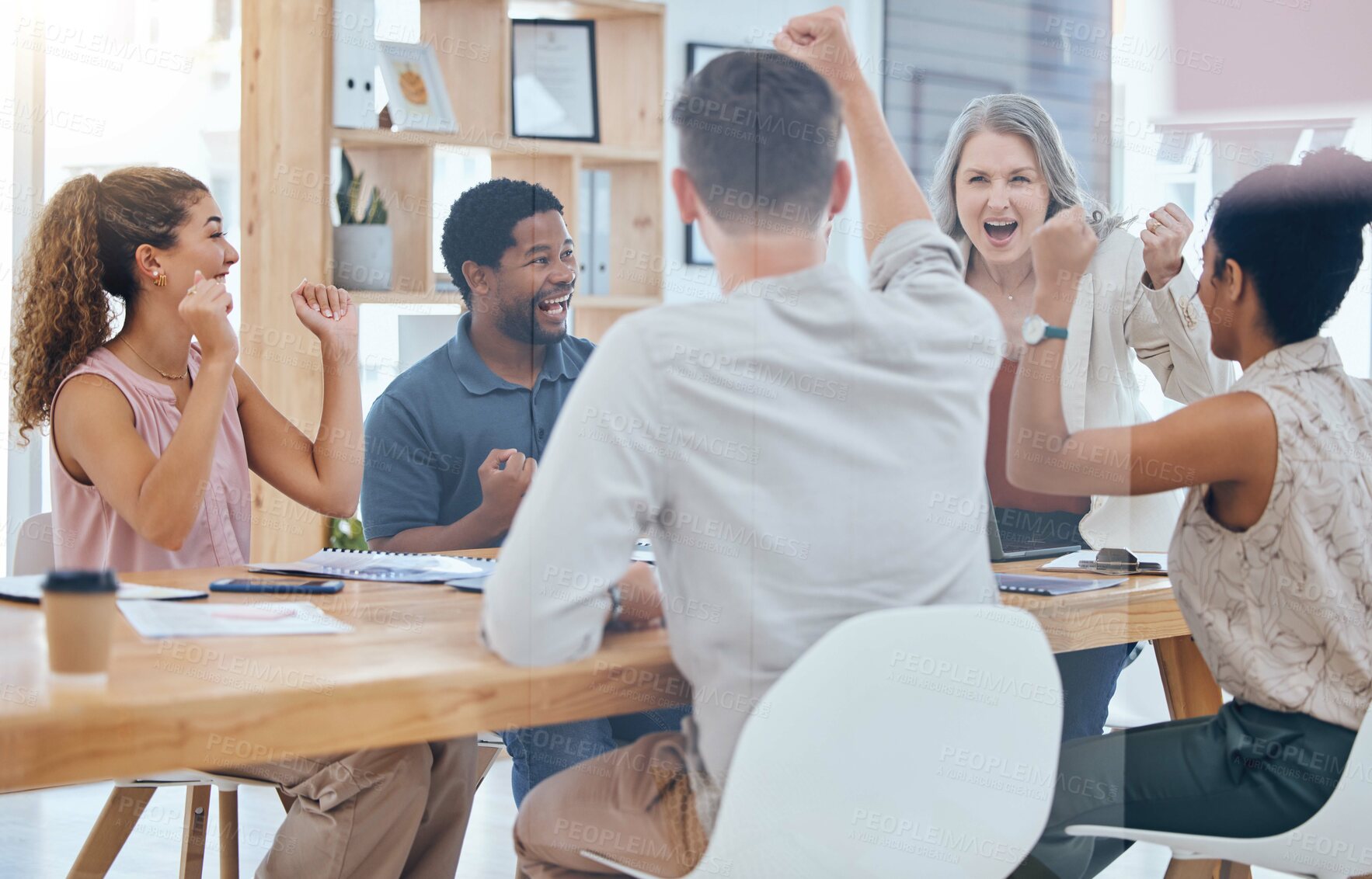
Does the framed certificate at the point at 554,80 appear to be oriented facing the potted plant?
no

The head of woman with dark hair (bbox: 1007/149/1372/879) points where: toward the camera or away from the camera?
away from the camera

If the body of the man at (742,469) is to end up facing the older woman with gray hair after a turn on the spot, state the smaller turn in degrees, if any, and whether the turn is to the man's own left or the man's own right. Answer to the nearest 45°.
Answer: approximately 45° to the man's own right

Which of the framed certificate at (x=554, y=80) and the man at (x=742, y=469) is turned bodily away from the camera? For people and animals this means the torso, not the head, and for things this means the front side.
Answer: the man

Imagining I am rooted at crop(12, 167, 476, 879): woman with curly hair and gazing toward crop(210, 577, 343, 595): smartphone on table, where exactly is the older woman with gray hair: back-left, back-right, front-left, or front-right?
front-left

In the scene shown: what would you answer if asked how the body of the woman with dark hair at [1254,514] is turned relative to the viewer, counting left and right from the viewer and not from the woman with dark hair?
facing away from the viewer and to the left of the viewer

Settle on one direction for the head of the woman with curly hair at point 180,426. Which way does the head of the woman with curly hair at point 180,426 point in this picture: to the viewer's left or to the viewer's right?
to the viewer's right

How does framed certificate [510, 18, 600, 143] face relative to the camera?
toward the camera

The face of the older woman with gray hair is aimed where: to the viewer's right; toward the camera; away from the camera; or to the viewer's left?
toward the camera

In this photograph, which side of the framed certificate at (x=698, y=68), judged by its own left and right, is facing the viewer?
front

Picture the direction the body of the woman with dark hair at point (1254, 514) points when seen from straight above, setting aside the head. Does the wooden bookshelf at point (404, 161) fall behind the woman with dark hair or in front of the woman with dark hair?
in front

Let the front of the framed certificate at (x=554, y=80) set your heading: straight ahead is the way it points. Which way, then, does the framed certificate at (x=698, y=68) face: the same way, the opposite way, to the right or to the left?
the same way

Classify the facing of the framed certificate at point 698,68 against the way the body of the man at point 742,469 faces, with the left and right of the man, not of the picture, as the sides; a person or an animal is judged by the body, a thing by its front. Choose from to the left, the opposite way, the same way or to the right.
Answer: the opposite way

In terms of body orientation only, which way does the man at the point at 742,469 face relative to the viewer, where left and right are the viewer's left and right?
facing away from the viewer

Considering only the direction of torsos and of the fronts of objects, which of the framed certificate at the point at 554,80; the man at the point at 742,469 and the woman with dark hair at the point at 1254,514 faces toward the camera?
the framed certificate

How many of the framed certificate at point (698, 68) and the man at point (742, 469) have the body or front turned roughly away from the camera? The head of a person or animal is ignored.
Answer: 1
